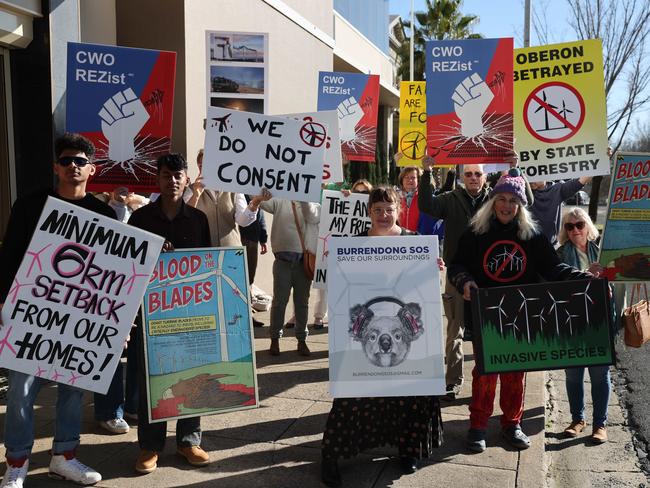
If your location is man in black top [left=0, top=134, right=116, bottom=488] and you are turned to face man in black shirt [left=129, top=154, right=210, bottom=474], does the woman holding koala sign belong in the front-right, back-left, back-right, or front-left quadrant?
front-right

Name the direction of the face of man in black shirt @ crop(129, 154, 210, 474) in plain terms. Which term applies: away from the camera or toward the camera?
toward the camera

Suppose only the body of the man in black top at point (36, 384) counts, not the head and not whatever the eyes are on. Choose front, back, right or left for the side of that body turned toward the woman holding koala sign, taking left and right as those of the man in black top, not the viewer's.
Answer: left

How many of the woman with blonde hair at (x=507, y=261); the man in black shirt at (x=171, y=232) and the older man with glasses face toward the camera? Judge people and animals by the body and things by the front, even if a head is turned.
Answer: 3

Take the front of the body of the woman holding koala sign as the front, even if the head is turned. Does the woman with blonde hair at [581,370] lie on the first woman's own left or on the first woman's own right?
on the first woman's own left

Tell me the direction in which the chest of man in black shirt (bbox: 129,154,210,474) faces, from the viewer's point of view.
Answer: toward the camera

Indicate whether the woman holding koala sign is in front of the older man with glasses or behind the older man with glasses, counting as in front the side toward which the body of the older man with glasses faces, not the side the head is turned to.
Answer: in front

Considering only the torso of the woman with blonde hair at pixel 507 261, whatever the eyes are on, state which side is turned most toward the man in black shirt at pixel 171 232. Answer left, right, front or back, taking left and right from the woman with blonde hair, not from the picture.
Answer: right

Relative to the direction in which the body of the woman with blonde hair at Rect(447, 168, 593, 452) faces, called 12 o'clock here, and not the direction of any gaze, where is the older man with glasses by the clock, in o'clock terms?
The older man with glasses is roughly at 5 o'clock from the woman with blonde hair.

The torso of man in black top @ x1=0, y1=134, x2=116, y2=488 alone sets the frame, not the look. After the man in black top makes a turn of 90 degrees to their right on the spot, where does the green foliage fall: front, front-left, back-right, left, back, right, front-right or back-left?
back-right

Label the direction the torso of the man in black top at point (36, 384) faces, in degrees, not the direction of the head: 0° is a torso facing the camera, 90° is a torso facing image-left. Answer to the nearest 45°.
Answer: approximately 0°

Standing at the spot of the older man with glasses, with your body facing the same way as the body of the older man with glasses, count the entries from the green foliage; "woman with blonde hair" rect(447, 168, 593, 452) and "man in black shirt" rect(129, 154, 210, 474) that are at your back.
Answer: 1

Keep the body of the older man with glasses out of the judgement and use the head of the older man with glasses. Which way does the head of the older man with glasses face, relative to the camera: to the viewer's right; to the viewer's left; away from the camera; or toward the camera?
toward the camera

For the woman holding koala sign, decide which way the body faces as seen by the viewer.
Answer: toward the camera

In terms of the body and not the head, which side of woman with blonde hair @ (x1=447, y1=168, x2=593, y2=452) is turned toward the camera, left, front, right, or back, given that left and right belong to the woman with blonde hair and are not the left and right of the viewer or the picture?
front
